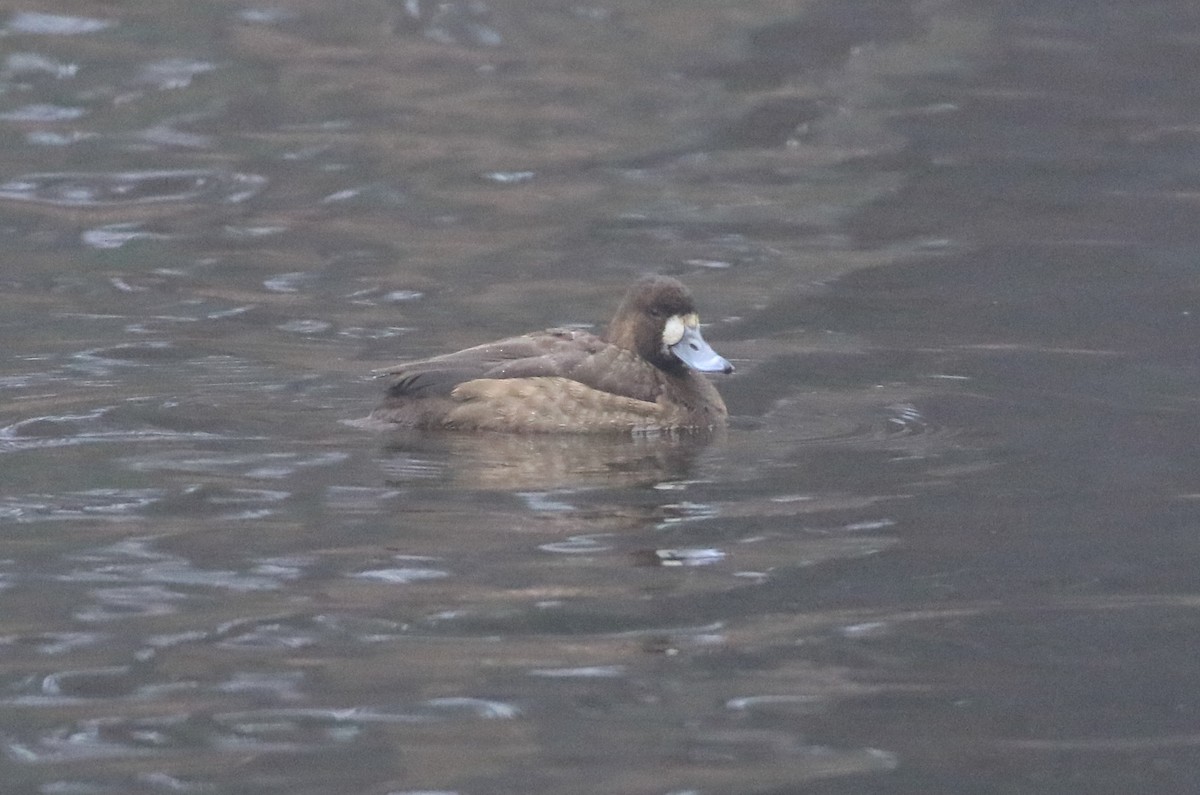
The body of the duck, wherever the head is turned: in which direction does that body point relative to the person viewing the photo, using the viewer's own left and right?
facing to the right of the viewer
